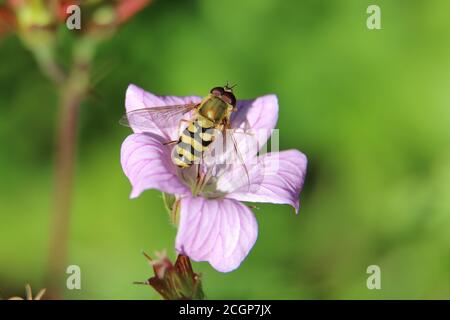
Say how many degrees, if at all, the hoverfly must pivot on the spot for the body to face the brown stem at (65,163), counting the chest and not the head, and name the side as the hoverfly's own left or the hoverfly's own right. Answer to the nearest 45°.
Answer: approximately 90° to the hoverfly's own left

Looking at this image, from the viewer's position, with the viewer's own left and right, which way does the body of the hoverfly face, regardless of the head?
facing away from the viewer and to the right of the viewer
